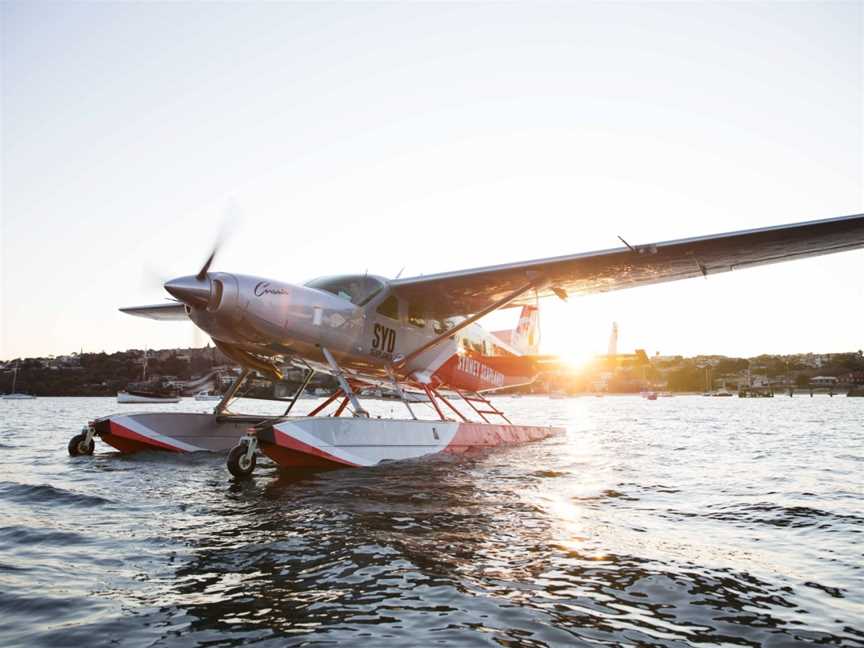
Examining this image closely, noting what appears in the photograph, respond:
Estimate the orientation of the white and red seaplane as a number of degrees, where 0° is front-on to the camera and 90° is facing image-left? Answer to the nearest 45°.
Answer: approximately 45°
